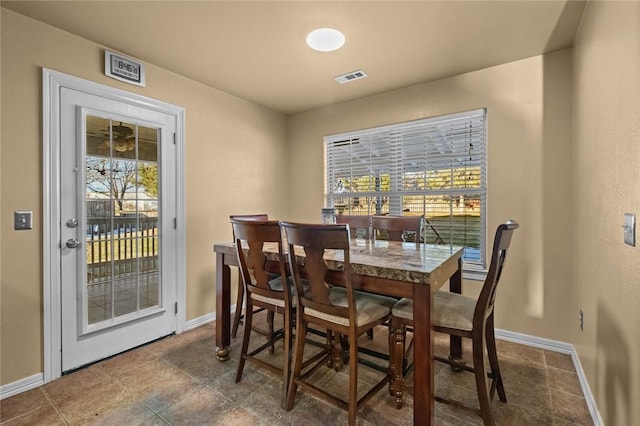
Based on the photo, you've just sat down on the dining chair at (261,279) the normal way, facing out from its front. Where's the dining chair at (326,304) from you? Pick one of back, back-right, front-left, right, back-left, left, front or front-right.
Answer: right

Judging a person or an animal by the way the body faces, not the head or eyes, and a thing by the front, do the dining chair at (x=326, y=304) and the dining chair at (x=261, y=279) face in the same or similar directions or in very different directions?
same or similar directions

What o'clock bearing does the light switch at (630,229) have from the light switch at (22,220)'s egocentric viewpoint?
the light switch at (630,229) is roughly at 11 o'clock from the light switch at (22,220).

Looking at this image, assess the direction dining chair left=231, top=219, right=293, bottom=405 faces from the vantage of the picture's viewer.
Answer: facing away from the viewer and to the right of the viewer

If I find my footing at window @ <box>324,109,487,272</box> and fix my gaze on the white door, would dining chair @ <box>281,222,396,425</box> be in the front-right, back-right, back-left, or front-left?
front-left

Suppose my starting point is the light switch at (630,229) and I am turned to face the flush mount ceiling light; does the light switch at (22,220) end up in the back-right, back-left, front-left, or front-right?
front-left

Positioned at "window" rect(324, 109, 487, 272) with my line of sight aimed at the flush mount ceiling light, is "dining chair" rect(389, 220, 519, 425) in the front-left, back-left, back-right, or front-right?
front-left

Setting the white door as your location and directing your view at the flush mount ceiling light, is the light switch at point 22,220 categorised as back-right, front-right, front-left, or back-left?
back-right

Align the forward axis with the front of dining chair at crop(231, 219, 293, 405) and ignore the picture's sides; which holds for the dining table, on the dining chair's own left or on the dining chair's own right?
on the dining chair's own right

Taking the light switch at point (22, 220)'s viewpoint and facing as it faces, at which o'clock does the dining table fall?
The dining table is roughly at 11 o'clock from the light switch.

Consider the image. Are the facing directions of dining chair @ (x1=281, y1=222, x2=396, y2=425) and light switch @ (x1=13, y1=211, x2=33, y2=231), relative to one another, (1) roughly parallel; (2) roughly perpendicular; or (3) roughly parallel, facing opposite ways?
roughly perpendicular

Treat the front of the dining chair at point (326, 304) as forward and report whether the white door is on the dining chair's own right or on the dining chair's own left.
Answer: on the dining chair's own left

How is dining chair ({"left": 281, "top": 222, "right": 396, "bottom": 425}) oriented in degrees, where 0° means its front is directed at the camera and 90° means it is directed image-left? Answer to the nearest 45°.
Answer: approximately 225°

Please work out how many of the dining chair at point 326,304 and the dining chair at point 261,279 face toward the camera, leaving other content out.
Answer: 0
